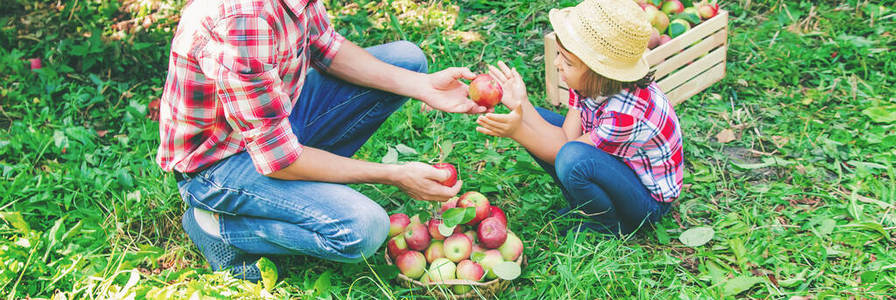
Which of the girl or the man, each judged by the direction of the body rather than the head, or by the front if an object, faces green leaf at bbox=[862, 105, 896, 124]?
the man

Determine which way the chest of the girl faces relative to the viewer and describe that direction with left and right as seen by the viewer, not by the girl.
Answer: facing to the left of the viewer

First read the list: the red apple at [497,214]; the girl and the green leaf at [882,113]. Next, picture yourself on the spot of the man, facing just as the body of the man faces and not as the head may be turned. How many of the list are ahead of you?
3

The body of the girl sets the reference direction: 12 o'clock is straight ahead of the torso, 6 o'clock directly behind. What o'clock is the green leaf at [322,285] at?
The green leaf is roughly at 11 o'clock from the girl.

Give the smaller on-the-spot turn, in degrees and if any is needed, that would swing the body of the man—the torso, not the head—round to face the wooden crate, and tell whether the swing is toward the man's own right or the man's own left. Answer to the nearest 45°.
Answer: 0° — they already face it

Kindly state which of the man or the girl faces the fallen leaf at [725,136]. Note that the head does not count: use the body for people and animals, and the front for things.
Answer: the man

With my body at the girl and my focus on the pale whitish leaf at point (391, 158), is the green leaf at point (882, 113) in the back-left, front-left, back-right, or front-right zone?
back-right

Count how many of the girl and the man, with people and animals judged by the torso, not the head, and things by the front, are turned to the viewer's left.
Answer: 1

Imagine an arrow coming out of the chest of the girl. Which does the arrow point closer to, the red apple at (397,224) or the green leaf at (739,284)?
the red apple

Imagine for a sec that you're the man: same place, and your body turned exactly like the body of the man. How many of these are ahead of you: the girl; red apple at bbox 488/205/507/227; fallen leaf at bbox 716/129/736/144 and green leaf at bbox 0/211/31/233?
3

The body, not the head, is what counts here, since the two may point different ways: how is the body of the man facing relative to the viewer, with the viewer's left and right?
facing to the right of the viewer

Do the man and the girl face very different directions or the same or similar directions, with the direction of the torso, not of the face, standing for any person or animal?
very different directions
